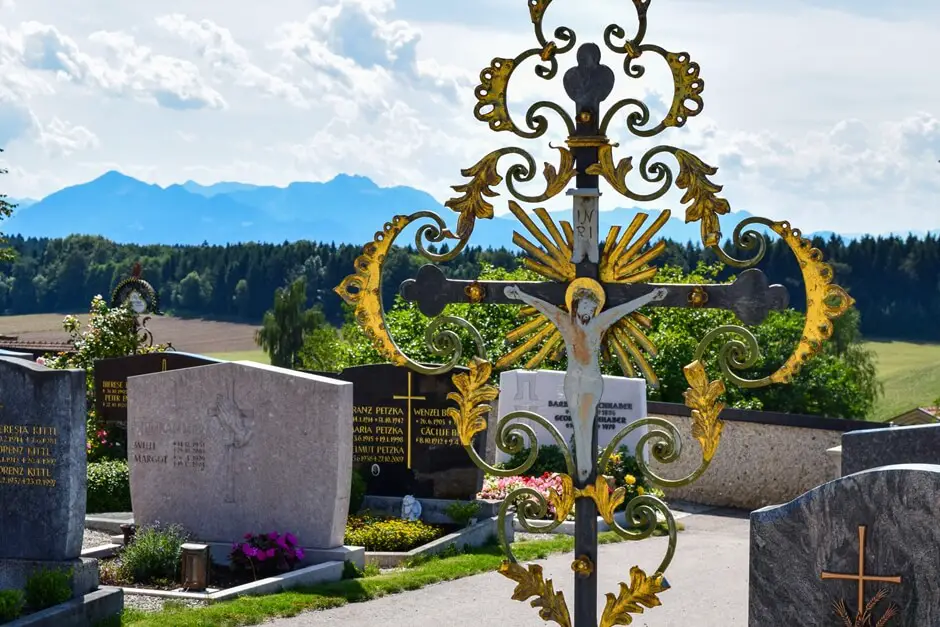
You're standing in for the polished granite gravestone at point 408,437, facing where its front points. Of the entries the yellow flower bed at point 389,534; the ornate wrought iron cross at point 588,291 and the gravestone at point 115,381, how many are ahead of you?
2

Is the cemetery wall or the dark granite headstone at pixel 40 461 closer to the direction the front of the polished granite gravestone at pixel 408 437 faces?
the dark granite headstone

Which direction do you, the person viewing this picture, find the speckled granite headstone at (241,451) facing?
facing the viewer and to the left of the viewer

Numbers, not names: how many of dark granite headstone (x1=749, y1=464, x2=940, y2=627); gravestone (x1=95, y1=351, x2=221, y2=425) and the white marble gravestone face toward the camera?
3

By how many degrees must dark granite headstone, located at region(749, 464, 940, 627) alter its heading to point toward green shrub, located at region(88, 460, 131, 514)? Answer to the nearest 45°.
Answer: approximately 135° to its right

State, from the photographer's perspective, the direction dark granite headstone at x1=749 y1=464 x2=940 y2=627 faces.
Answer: facing the viewer

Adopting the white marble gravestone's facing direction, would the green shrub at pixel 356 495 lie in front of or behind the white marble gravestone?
in front

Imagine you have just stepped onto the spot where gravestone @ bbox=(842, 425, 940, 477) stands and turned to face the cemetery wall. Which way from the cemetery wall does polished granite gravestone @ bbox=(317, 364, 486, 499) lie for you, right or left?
left

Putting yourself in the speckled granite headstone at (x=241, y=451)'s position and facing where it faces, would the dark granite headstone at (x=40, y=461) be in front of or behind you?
in front

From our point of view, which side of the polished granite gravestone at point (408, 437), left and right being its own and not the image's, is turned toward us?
front

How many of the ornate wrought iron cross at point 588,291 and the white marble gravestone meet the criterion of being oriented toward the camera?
2

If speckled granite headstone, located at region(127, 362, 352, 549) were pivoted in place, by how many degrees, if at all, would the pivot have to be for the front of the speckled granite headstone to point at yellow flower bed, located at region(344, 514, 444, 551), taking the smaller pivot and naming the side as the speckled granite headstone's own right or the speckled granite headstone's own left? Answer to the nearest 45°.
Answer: approximately 135° to the speckled granite headstone's own left

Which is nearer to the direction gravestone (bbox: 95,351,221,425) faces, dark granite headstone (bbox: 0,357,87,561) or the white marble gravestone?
the dark granite headstone

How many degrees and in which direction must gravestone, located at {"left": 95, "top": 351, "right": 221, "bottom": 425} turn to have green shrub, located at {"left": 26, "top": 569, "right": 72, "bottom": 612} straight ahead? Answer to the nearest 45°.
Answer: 0° — it already faces it

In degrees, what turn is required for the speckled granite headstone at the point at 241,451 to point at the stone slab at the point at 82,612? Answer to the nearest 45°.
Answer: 0° — it already faces it

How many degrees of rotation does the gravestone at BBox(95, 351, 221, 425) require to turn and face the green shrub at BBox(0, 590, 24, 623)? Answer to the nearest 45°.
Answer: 0° — it already faces it

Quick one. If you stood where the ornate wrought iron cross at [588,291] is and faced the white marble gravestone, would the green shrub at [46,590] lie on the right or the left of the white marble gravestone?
left

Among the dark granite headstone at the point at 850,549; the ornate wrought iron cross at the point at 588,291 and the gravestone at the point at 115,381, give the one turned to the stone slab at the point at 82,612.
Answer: the gravestone

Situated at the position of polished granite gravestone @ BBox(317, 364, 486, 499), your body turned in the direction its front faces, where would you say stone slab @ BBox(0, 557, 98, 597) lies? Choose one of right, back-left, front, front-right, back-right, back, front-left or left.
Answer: front-right
